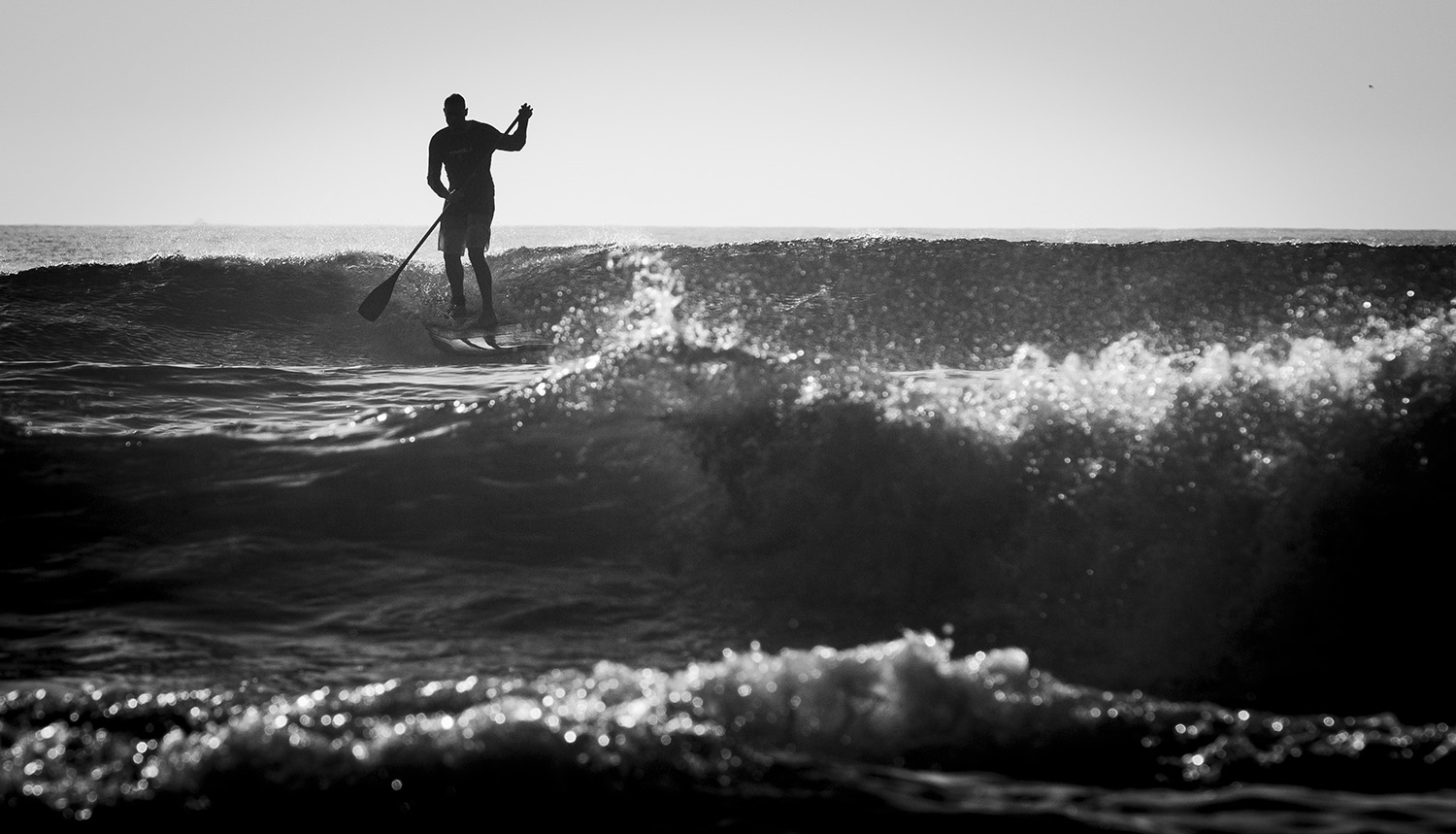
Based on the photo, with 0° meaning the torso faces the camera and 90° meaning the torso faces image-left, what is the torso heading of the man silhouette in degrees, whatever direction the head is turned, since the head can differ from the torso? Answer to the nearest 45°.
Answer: approximately 0°
